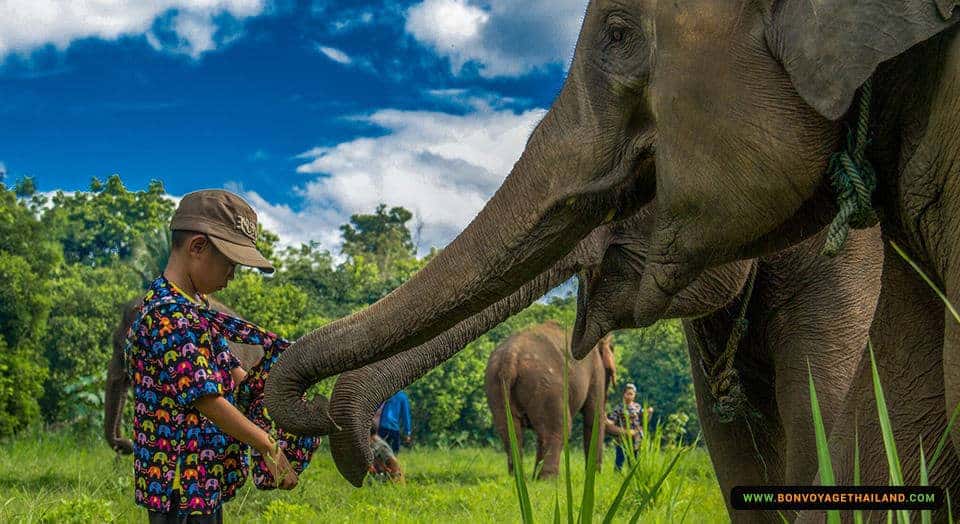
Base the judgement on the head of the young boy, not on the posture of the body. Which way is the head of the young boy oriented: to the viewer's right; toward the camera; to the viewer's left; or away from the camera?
to the viewer's right

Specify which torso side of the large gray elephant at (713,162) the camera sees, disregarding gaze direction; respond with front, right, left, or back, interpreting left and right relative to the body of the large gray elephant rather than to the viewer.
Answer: left

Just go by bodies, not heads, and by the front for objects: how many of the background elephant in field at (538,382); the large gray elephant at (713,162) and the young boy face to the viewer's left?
1

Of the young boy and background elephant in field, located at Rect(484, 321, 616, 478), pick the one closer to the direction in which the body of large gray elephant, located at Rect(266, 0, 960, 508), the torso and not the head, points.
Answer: the young boy

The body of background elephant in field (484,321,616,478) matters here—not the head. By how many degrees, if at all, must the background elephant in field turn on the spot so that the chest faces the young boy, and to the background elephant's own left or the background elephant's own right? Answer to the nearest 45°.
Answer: approximately 135° to the background elephant's own right

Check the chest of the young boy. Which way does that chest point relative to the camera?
to the viewer's right

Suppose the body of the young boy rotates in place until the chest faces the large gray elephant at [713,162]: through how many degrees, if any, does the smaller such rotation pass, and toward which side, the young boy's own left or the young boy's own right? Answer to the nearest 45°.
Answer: approximately 45° to the young boy's own right

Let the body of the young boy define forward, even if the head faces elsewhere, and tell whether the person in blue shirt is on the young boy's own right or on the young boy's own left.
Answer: on the young boy's own left

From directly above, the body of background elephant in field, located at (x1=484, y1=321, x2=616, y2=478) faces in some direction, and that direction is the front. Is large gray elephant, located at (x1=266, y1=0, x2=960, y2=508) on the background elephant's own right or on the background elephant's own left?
on the background elephant's own right

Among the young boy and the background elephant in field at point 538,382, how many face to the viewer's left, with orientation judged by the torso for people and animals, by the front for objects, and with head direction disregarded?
0

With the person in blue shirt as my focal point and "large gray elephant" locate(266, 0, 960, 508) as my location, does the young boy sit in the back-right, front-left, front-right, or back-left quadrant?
front-left

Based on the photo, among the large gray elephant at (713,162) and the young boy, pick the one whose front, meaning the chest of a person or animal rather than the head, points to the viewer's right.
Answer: the young boy

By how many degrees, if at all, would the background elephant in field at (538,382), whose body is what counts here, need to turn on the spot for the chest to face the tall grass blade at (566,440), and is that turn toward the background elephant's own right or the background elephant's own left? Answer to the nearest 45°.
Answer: approximately 135° to the background elephant's own right

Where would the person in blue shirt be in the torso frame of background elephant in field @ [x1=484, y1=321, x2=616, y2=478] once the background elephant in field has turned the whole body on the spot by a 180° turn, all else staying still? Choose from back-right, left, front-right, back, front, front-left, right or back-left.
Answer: front-right

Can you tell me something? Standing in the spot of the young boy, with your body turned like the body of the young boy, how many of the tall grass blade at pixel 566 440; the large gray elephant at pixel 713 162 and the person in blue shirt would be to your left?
1
